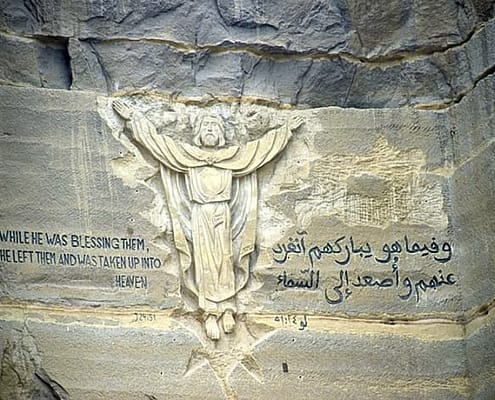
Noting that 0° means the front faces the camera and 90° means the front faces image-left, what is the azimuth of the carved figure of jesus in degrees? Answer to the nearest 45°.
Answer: approximately 0°
